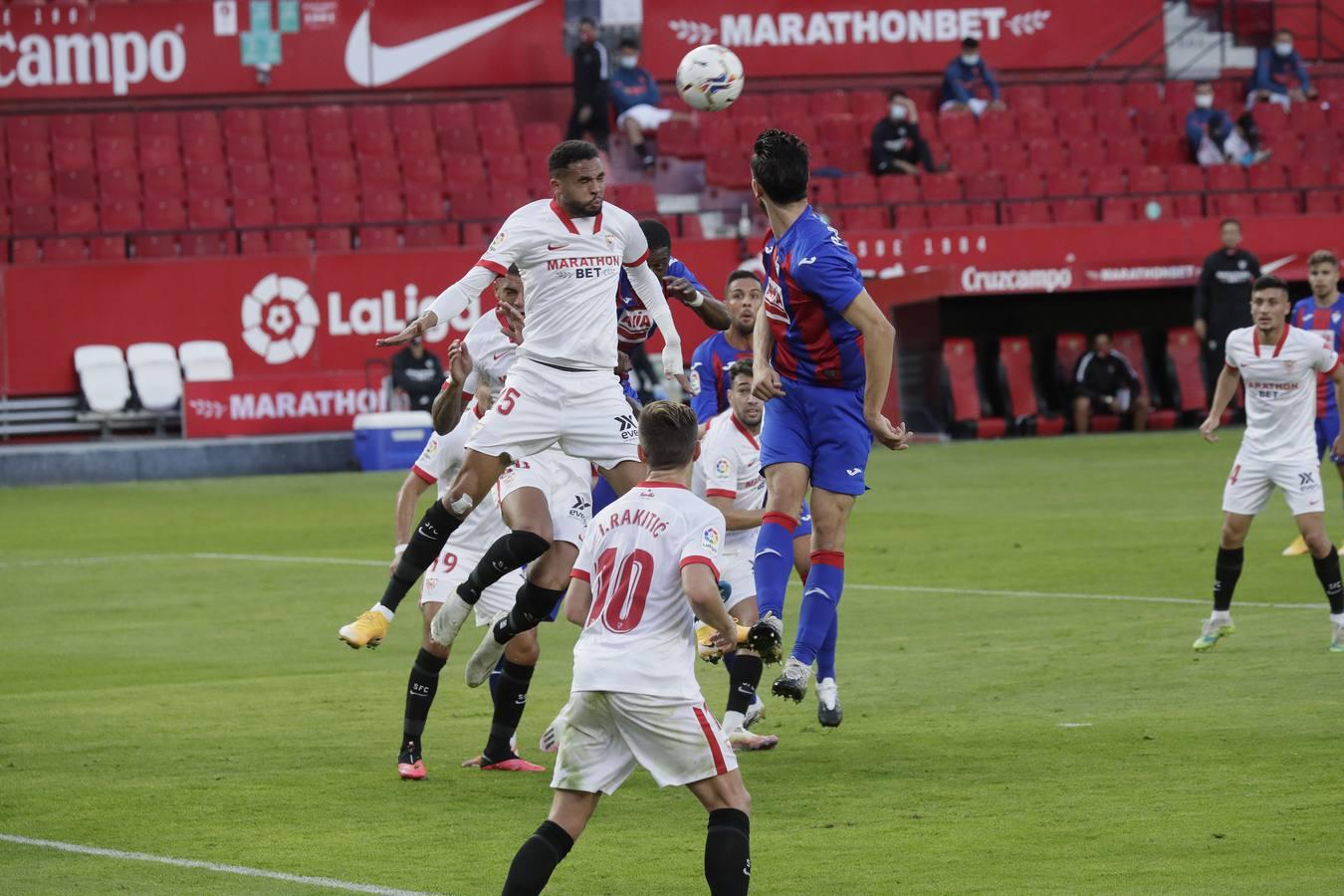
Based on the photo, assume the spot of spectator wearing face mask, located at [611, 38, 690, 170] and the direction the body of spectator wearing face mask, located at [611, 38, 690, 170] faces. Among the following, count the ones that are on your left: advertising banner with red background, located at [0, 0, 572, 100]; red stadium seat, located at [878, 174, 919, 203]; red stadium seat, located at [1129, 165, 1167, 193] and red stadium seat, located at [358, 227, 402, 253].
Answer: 2

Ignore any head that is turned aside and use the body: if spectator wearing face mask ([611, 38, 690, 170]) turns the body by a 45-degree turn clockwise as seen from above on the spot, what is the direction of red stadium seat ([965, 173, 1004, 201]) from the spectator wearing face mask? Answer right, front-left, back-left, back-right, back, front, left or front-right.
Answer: back-left

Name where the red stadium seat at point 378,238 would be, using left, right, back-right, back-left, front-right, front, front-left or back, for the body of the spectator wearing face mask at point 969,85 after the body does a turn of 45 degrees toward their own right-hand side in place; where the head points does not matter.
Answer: front

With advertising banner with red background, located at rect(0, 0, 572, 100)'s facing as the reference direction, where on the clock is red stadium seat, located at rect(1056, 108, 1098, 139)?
The red stadium seat is roughly at 9 o'clock from the advertising banner with red background.

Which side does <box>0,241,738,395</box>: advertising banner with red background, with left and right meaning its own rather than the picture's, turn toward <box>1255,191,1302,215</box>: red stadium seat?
left

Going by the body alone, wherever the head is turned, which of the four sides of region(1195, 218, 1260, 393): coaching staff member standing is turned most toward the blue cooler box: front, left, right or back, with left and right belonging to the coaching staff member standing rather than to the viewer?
right

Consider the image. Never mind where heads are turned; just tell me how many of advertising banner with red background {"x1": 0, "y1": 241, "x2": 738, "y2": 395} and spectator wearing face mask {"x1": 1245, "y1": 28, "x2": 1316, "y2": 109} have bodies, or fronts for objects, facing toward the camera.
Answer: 2

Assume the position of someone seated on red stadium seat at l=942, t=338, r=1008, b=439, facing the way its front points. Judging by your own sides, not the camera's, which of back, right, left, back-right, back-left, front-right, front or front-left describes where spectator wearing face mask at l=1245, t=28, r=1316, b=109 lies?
left

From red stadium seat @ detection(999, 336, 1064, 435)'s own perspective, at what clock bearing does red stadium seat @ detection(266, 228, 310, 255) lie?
red stadium seat @ detection(266, 228, 310, 255) is roughly at 4 o'clock from red stadium seat @ detection(999, 336, 1064, 435).

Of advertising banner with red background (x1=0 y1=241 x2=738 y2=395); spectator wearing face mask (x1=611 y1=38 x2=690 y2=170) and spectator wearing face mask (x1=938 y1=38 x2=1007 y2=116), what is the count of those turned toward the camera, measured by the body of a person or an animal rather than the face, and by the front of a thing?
3

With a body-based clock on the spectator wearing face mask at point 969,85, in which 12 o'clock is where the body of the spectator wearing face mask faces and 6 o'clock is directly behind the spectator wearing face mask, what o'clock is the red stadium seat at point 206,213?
The red stadium seat is roughly at 2 o'clock from the spectator wearing face mask.
